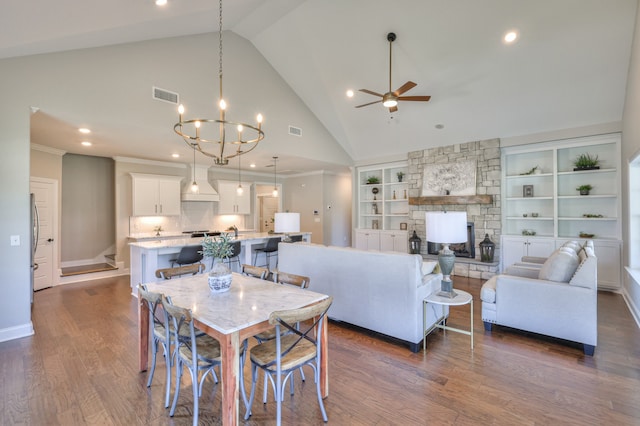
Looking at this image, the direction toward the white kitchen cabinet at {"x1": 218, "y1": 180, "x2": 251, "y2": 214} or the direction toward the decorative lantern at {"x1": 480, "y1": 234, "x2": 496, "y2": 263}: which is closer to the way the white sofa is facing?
the decorative lantern

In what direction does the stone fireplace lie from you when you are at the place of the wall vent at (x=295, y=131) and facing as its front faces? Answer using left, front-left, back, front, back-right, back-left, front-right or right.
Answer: front-left

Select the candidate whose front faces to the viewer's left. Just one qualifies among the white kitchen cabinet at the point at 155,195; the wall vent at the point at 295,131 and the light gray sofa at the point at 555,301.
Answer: the light gray sofa

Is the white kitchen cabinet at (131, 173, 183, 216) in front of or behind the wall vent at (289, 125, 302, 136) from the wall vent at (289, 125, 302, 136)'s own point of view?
behind

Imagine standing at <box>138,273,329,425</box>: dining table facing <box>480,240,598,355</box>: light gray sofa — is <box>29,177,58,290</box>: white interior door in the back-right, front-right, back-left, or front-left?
back-left

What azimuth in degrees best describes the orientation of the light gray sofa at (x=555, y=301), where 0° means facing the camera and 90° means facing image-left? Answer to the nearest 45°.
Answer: approximately 90°

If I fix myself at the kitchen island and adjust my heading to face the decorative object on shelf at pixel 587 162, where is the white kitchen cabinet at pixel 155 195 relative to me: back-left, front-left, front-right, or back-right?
back-left

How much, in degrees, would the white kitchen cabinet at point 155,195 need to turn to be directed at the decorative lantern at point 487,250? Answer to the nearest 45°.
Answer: approximately 45° to its left

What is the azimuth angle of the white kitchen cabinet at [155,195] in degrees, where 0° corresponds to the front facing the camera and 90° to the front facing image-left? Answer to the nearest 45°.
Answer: approximately 0°

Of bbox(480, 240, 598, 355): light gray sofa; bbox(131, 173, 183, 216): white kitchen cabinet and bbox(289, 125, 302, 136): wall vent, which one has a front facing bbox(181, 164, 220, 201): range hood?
the light gray sofa

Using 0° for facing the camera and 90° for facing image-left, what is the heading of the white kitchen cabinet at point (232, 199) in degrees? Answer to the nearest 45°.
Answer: approximately 315°

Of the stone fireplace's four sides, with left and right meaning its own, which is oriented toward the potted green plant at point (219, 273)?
front
